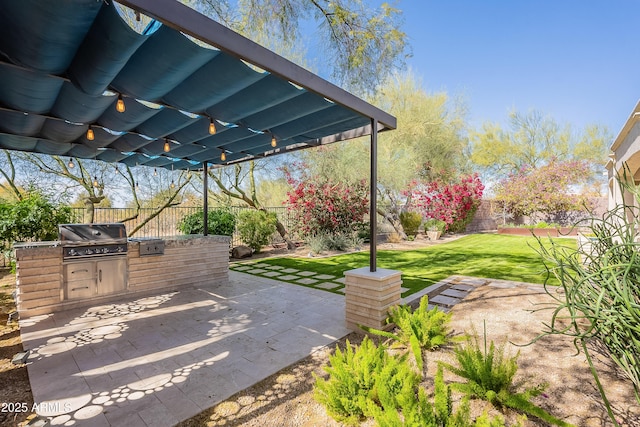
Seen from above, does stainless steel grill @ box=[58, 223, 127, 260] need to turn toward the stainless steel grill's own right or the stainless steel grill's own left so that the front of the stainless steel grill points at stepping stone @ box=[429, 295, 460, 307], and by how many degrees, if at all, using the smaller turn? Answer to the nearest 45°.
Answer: approximately 45° to the stainless steel grill's own left

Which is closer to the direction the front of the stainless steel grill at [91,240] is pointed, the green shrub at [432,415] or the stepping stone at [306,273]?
the green shrub

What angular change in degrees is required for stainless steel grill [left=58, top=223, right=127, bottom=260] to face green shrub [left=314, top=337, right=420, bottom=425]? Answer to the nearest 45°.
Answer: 0° — it already faces it

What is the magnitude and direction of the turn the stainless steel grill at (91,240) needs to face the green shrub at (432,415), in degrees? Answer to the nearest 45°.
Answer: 0° — it already faces it

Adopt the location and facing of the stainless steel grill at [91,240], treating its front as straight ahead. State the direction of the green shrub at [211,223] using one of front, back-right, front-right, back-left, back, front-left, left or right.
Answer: back-left

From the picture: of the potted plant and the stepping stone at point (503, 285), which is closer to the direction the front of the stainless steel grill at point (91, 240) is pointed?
the stepping stone

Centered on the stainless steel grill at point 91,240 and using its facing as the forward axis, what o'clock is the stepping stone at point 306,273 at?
The stepping stone is roughly at 9 o'clock from the stainless steel grill.

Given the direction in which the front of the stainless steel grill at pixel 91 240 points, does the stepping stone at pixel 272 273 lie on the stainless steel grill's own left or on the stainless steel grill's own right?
on the stainless steel grill's own left

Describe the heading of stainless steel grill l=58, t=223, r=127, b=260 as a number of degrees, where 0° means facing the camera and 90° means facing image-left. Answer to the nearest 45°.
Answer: approximately 0°
